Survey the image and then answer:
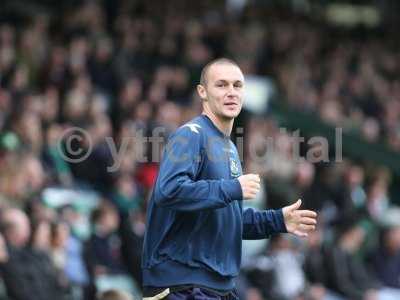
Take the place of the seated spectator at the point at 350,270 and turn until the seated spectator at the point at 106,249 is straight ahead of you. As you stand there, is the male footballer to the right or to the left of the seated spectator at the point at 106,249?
left

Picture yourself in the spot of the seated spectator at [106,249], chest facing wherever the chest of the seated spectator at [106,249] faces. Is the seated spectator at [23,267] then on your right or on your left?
on your right

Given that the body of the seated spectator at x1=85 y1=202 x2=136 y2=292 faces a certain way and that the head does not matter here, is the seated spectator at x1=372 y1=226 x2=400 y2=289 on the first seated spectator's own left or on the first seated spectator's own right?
on the first seated spectator's own left

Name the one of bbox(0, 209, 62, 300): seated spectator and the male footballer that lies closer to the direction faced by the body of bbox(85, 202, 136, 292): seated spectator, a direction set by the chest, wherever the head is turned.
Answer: the male footballer

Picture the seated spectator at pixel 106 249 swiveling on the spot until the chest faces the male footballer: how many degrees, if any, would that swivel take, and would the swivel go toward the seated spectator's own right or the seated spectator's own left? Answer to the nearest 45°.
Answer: approximately 45° to the seated spectator's own right
